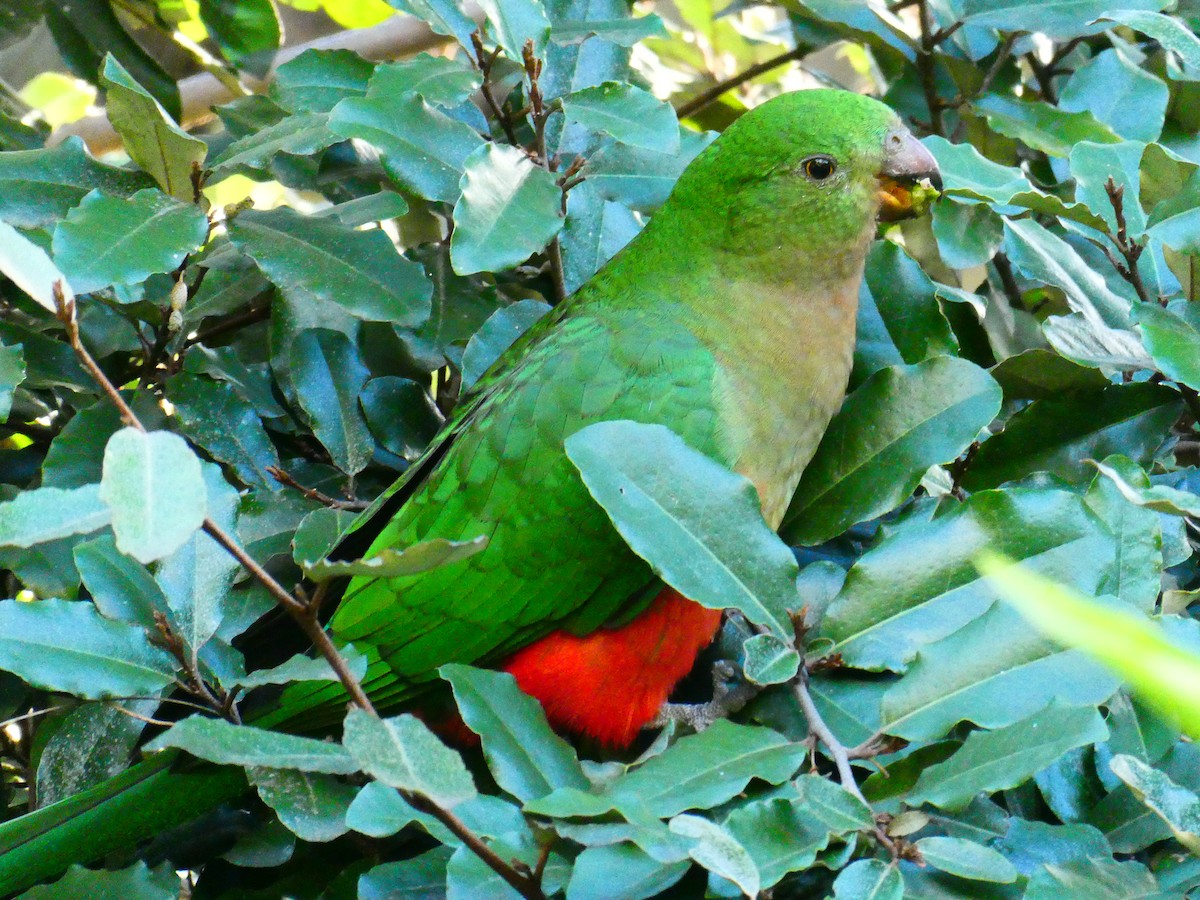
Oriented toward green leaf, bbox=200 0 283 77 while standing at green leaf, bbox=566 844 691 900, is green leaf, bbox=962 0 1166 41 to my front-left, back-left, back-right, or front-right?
front-right

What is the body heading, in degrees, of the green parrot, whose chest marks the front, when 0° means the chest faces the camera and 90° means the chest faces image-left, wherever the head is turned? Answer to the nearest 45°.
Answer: approximately 270°
